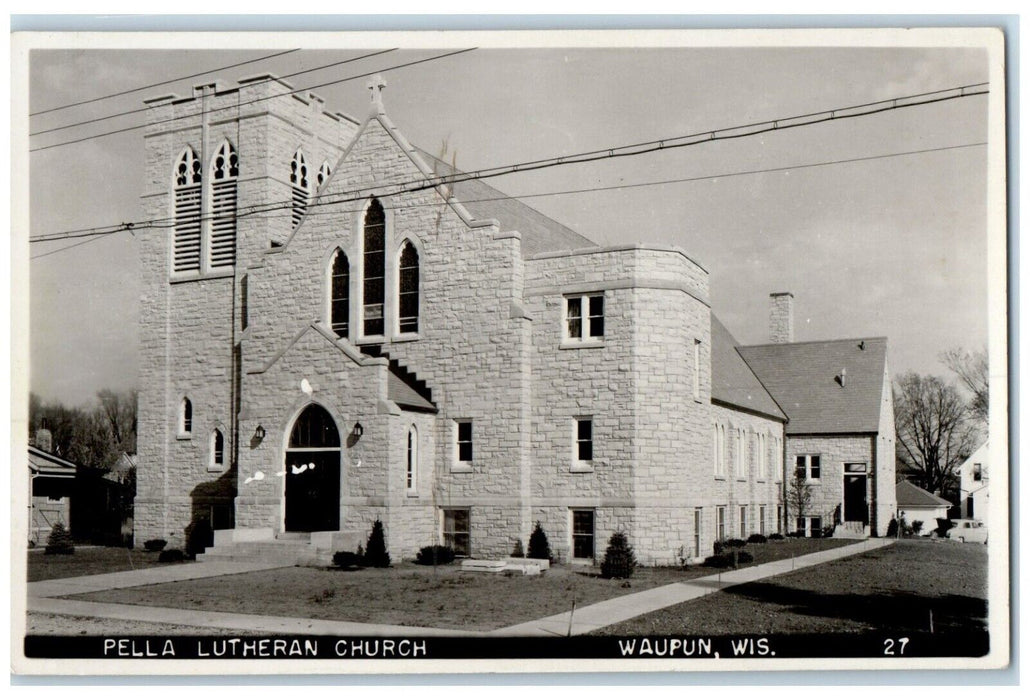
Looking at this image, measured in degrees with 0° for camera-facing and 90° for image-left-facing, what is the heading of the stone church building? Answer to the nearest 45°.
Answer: approximately 45°

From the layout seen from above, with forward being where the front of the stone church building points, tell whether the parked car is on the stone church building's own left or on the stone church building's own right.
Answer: on the stone church building's own left

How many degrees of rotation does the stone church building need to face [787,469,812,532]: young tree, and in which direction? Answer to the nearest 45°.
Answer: approximately 180°
